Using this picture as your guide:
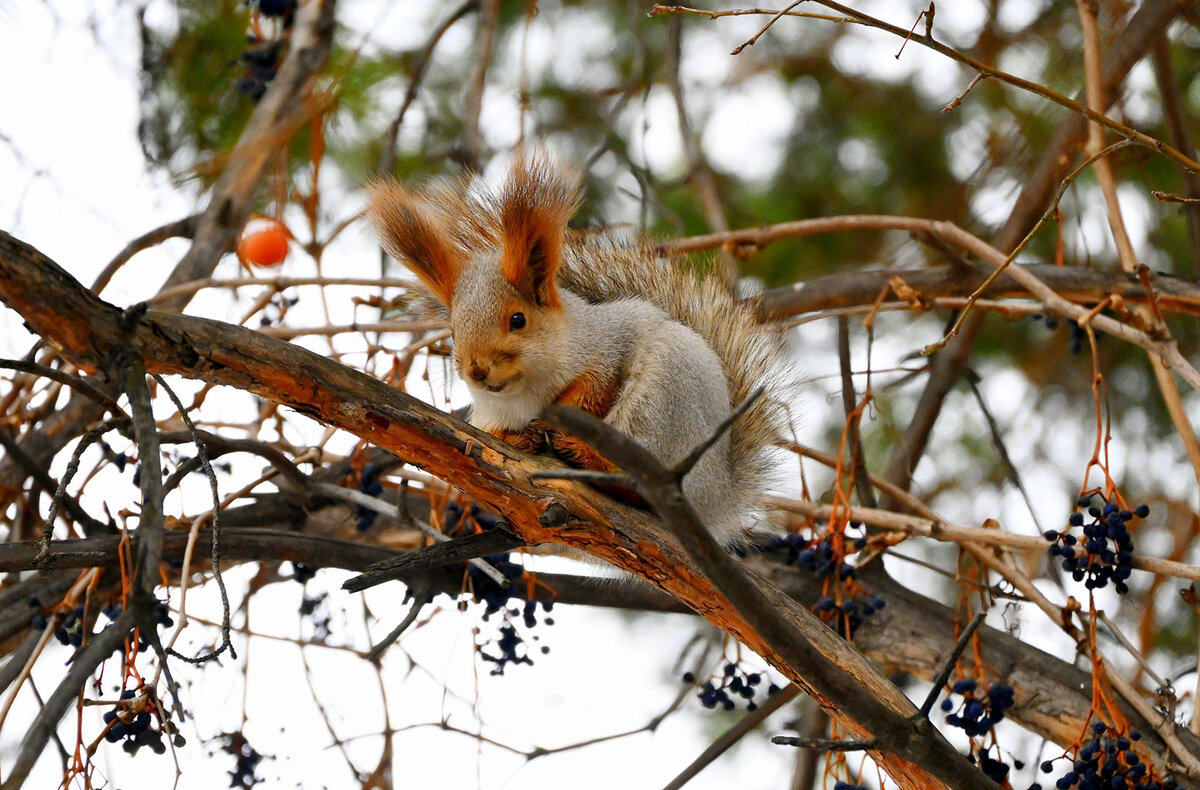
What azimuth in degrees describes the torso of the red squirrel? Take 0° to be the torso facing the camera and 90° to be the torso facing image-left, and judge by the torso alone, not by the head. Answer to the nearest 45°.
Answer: approximately 45°

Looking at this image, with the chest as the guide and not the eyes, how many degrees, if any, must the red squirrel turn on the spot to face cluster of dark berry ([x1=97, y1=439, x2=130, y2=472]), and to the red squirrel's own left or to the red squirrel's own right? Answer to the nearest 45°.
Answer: approximately 90° to the red squirrel's own right

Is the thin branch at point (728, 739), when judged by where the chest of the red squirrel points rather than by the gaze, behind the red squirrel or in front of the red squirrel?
behind

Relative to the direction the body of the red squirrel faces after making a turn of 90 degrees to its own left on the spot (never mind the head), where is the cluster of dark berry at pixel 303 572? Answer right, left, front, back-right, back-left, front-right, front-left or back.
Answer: back
